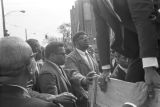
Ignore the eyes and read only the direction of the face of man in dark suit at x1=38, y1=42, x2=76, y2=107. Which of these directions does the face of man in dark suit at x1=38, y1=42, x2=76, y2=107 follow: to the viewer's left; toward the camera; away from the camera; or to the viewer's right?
to the viewer's right

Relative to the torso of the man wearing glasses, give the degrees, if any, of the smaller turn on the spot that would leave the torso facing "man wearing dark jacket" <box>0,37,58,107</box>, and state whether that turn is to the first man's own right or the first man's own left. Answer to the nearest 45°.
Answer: approximately 45° to the first man's own right

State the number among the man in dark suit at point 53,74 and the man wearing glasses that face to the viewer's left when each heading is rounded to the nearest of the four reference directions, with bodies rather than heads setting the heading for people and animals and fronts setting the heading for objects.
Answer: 0

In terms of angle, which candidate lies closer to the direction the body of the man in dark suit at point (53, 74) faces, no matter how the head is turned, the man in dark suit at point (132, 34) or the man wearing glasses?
the man in dark suit

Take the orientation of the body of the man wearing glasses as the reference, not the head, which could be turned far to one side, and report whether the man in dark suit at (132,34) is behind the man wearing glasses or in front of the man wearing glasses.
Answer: in front

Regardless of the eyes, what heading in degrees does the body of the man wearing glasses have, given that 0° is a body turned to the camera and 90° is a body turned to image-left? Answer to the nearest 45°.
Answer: approximately 315°

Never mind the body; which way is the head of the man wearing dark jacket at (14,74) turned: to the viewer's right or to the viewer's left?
to the viewer's right
